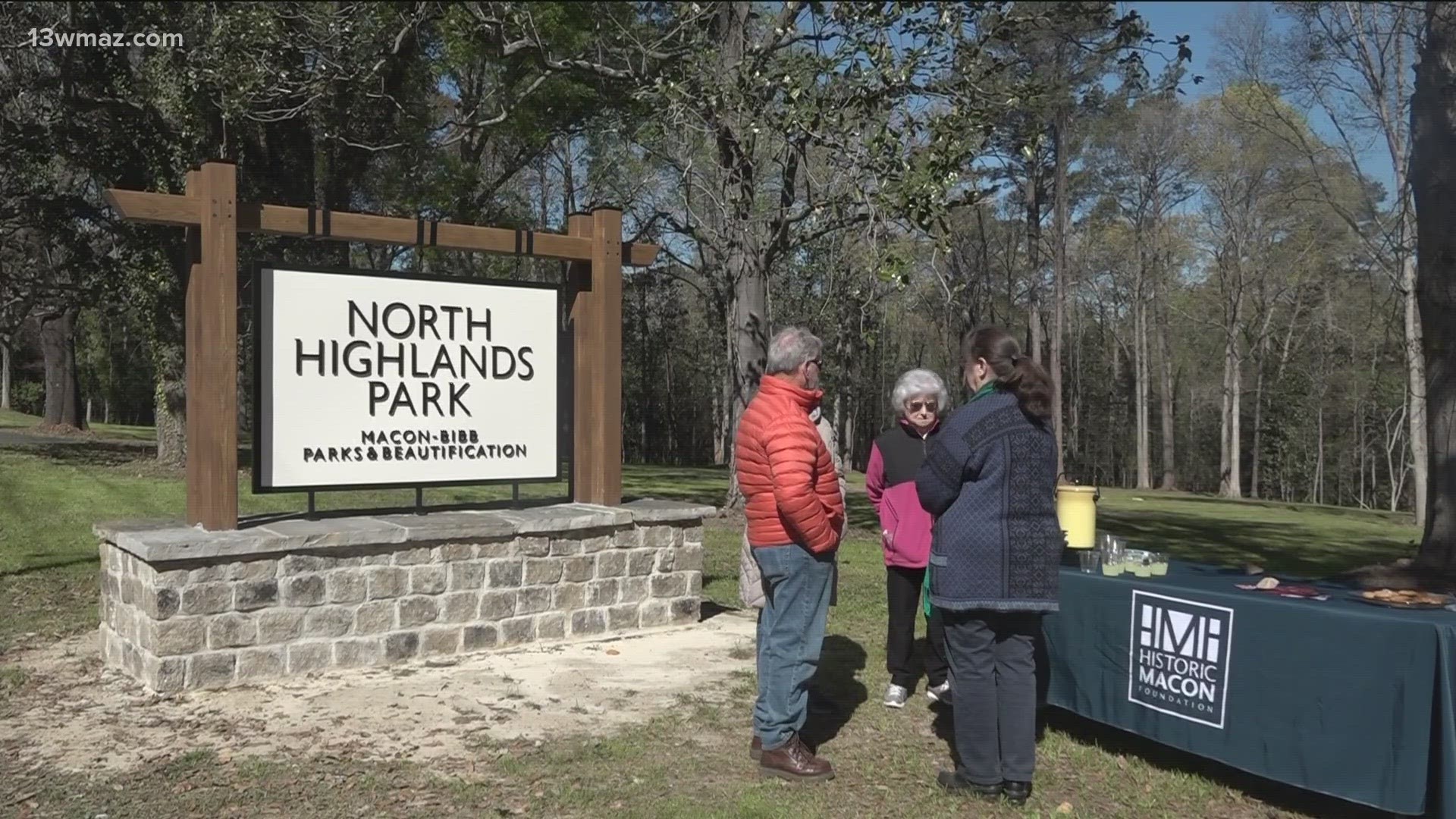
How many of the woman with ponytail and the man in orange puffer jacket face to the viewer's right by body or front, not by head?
1

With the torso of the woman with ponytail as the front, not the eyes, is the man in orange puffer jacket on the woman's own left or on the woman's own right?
on the woman's own left

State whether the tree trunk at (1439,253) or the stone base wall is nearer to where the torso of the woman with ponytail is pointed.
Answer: the stone base wall

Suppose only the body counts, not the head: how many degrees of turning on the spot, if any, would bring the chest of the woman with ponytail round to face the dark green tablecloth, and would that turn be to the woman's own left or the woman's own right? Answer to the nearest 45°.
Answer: approximately 135° to the woman's own right

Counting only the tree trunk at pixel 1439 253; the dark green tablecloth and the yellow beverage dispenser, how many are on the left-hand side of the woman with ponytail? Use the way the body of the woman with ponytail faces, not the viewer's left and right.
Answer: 0

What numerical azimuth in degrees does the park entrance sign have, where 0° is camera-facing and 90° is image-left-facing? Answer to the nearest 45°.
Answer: approximately 315°

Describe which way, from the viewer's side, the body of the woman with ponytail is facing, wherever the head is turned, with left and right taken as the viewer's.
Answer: facing away from the viewer and to the left of the viewer

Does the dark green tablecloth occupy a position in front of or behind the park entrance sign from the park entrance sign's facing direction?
in front

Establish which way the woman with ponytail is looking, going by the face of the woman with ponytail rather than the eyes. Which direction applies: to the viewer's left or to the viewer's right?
to the viewer's left

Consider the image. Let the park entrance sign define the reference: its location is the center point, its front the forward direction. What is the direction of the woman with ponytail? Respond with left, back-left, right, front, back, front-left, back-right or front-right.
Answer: front

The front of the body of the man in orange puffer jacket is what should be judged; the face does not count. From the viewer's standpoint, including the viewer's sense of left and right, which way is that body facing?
facing to the right of the viewer

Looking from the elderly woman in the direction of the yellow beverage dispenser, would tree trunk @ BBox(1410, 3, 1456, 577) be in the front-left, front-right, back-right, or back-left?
front-left

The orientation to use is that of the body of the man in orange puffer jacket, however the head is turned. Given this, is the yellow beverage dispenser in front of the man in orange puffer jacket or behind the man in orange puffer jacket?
in front
